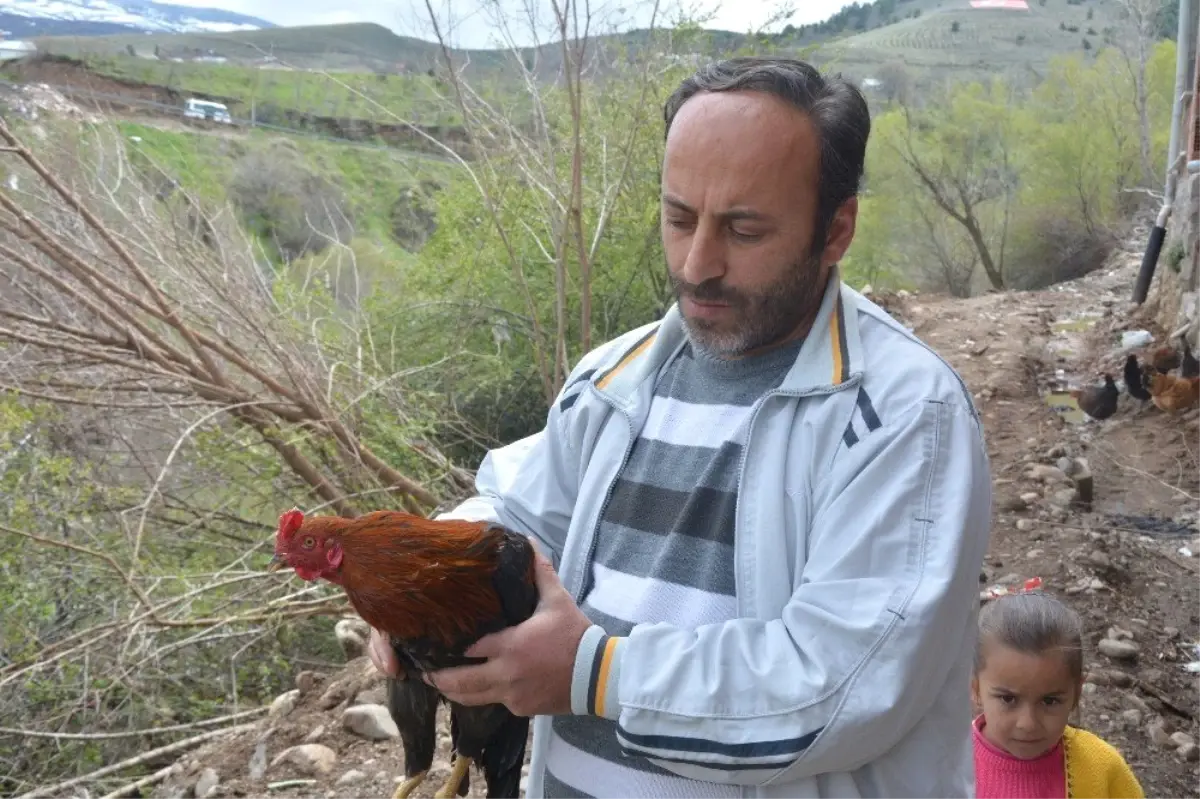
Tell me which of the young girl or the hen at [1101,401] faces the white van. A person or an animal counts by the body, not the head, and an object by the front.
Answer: the hen

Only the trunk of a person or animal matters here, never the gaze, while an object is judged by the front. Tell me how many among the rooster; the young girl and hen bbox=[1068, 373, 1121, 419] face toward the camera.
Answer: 1

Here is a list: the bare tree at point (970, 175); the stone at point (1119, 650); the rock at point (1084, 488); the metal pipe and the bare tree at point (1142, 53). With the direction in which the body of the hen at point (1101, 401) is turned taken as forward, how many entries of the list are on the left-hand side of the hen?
2

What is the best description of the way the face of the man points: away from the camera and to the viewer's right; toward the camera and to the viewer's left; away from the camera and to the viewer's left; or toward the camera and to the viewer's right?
toward the camera and to the viewer's left

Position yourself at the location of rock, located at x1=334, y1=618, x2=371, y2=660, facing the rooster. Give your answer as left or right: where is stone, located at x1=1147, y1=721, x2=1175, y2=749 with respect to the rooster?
left

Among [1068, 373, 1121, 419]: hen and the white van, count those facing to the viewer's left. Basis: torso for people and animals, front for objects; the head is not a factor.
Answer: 1

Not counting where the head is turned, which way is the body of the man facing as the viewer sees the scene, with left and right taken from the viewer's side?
facing the viewer and to the left of the viewer

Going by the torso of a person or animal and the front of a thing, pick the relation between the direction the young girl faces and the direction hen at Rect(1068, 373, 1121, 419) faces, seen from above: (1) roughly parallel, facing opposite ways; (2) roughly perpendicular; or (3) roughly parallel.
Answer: roughly perpendicular

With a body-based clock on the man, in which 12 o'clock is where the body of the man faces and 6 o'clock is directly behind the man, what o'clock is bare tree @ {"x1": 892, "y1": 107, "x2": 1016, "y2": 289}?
The bare tree is roughly at 5 o'clock from the man.

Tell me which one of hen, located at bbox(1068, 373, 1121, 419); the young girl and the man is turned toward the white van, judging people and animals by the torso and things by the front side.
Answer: the hen

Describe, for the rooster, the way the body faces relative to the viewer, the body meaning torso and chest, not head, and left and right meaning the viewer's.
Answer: facing to the left of the viewer

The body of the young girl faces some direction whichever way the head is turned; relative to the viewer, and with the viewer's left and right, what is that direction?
facing the viewer

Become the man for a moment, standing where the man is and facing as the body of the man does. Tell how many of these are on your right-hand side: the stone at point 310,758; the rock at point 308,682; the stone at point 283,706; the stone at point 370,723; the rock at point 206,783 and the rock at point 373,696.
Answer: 6

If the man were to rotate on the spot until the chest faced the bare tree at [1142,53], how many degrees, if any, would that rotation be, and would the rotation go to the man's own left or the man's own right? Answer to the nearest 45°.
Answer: approximately 180°

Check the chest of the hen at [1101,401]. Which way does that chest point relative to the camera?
to the viewer's left
